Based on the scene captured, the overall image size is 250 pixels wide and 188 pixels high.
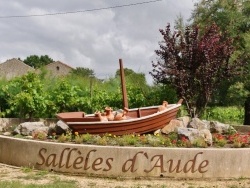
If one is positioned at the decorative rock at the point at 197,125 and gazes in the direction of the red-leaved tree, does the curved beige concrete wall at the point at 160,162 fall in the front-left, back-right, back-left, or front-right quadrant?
back-left

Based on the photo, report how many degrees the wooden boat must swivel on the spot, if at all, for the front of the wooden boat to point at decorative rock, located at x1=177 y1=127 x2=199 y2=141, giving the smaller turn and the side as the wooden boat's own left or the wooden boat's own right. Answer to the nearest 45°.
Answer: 0° — it already faces it

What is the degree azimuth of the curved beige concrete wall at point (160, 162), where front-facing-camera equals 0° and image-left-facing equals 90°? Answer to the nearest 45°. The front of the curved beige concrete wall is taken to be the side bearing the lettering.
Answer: approximately 0°

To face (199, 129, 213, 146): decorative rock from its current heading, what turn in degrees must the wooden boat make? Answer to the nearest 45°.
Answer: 0° — it already faces it

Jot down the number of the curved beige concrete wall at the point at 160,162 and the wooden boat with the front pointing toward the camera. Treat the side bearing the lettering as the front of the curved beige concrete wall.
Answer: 1

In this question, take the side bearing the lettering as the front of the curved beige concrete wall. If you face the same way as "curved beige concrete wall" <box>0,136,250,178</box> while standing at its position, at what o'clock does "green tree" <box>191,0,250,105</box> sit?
The green tree is roughly at 7 o'clock from the curved beige concrete wall.

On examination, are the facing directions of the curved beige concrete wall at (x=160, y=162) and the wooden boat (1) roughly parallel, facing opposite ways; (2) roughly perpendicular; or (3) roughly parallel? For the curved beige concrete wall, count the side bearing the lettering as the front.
roughly perpendicular

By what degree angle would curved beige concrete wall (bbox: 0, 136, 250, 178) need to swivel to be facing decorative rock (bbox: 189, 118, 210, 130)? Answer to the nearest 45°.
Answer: approximately 135° to its left

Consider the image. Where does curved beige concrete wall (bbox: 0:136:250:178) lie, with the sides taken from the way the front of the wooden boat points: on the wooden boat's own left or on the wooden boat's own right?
on the wooden boat's own right

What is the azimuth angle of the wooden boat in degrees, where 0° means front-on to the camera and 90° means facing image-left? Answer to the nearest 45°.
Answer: approximately 270°

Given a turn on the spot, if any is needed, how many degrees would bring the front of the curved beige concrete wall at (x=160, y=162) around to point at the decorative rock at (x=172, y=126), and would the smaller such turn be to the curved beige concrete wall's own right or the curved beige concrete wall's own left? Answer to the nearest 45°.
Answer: approximately 180°
